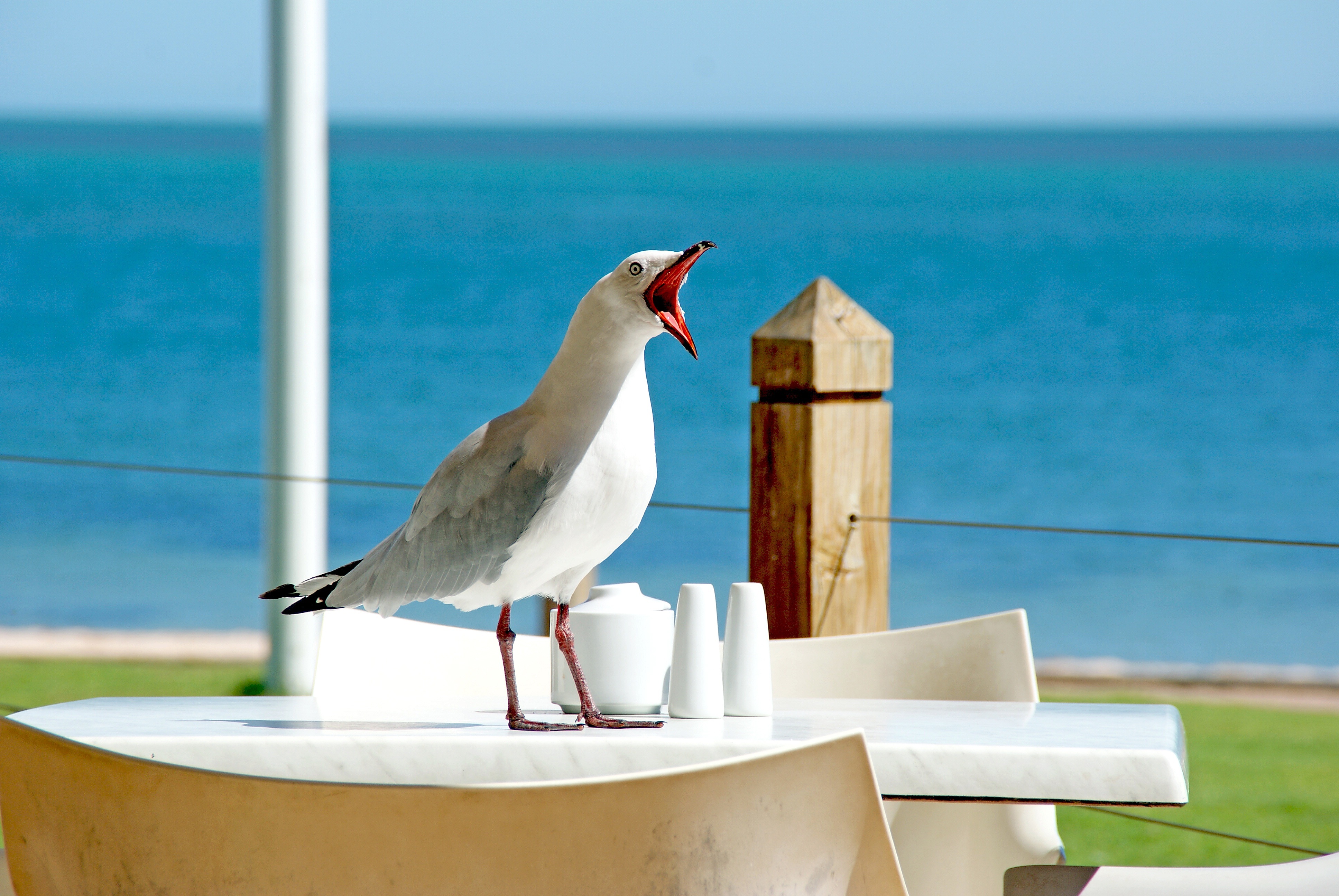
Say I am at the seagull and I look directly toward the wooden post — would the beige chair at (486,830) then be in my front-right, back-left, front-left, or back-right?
back-right

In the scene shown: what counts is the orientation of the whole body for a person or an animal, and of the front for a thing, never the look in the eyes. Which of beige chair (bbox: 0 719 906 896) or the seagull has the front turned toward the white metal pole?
the beige chair

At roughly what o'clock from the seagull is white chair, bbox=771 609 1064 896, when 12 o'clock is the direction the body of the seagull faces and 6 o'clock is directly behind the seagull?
The white chair is roughly at 11 o'clock from the seagull.

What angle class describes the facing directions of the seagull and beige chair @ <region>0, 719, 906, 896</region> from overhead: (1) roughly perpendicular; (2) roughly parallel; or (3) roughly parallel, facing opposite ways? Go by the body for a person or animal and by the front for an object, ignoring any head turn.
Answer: roughly perpendicular

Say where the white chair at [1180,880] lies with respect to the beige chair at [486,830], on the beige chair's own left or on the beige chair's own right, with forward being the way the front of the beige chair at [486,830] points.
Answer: on the beige chair's own right

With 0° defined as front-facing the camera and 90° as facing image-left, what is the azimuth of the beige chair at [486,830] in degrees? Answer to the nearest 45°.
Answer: approximately 180°

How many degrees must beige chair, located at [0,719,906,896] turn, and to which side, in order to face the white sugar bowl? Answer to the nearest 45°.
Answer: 0° — it already faces it

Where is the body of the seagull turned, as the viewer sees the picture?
to the viewer's right

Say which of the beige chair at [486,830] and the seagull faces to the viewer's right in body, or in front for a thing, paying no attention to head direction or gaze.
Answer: the seagull

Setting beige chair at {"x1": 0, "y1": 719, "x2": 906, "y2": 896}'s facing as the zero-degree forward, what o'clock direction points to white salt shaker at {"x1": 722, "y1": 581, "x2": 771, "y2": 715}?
The white salt shaker is roughly at 1 o'clock from the beige chair.

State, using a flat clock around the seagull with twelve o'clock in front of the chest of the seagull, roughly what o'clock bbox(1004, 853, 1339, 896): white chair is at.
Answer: The white chair is roughly at 1 o'clock from the seagull.

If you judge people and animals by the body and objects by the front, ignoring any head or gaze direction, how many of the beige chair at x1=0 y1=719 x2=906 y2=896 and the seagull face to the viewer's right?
1
